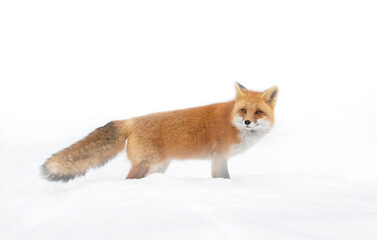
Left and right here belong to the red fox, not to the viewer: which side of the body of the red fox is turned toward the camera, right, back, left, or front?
right
